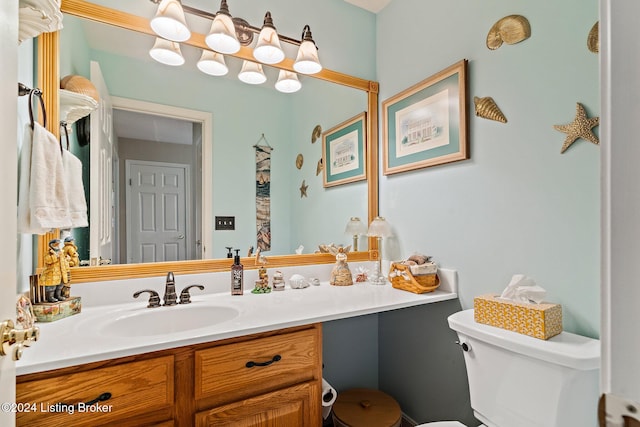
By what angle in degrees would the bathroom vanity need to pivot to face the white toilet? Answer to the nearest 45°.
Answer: approximately 45° to its left

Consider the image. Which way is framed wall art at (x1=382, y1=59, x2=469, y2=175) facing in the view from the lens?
facing the viewer and to the left of the viewer

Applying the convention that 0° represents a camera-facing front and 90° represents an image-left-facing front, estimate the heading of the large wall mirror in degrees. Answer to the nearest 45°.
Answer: approximately 315°

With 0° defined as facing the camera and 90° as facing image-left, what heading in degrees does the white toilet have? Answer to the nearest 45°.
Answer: approximately 45°

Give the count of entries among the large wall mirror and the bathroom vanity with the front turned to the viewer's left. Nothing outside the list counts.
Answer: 0

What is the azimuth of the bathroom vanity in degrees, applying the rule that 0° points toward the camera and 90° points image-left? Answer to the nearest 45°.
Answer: approximately 315°

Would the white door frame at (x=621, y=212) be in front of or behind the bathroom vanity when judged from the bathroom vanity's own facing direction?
in front
